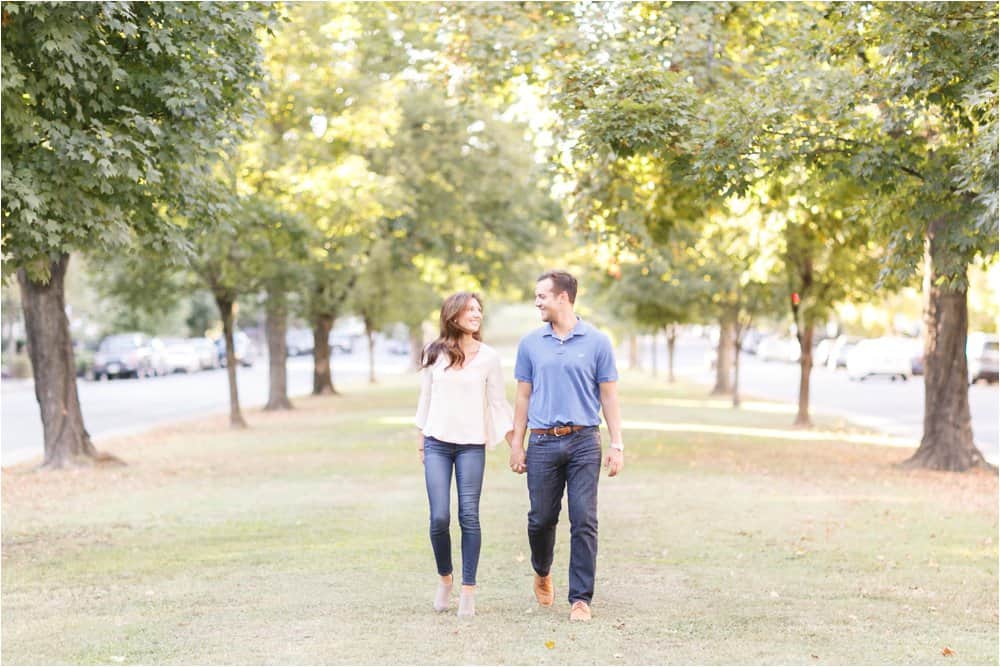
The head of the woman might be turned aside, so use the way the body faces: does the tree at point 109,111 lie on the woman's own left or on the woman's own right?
on the woman's own right

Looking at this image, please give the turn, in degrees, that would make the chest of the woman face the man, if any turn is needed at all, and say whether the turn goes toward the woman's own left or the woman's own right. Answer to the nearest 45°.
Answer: approximately 90° to the woman's own left

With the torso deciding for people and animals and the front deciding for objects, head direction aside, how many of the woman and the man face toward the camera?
2

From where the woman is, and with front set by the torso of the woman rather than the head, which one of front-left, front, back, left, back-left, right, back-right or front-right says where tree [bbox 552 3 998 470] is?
back-left

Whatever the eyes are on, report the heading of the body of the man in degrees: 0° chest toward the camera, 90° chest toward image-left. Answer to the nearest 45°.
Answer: approximately 0°

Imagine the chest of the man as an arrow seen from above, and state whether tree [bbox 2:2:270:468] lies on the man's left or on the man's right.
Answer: on the man's right

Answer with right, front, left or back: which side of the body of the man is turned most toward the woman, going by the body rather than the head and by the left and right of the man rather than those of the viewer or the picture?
right
